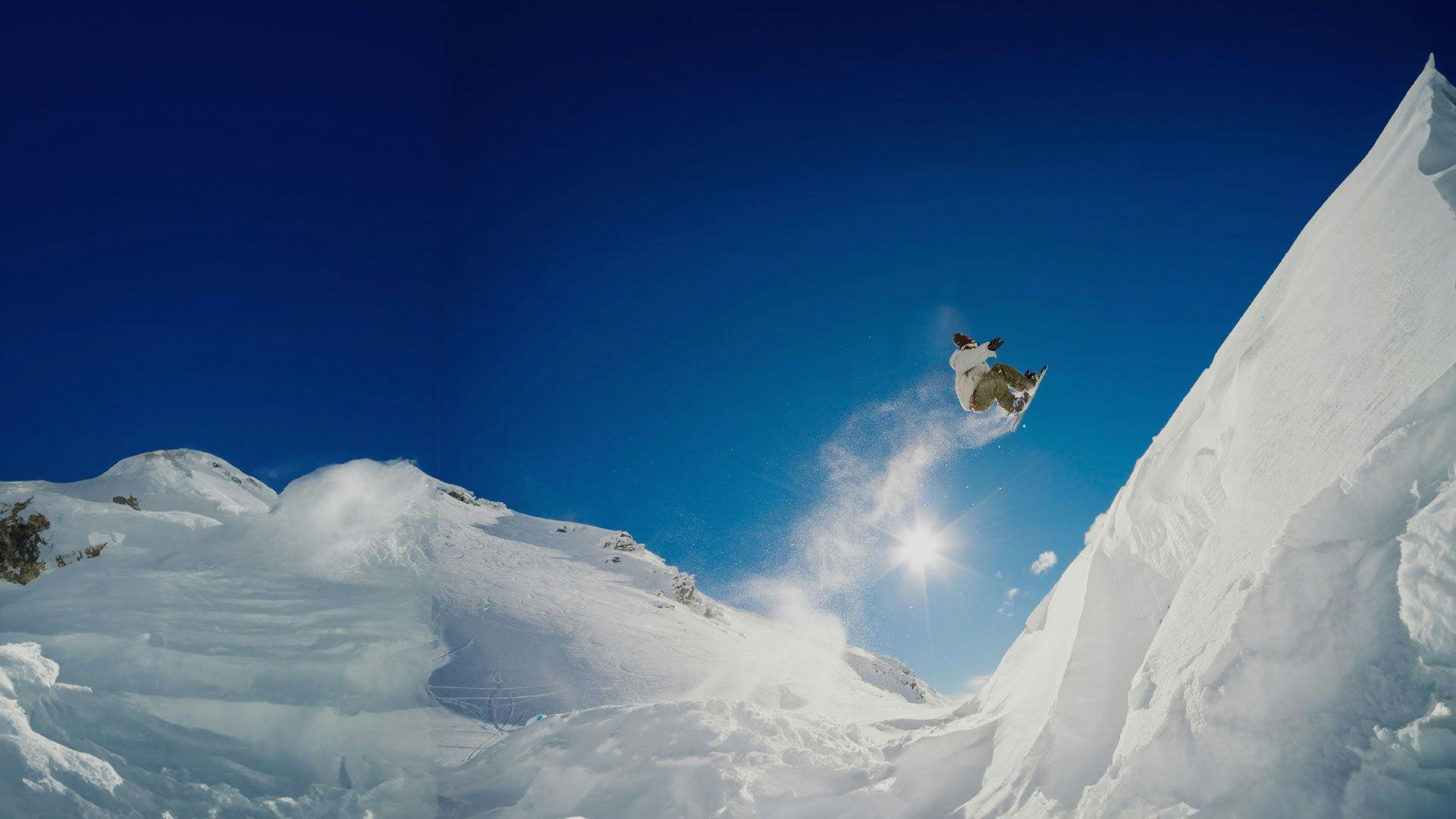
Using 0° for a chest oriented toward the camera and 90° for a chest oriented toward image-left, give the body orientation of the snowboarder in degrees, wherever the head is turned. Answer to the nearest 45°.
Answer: approximately 270°

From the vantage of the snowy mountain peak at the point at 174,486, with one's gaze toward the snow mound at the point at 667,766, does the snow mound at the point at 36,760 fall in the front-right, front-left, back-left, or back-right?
front-right

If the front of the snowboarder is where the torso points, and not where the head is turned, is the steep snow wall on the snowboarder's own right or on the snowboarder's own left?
on the snowboarder's own right

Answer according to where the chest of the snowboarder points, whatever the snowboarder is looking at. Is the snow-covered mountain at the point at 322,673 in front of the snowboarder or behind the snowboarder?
behind

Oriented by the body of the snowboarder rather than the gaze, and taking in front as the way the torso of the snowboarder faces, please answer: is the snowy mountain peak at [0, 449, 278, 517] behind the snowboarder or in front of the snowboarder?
behind
